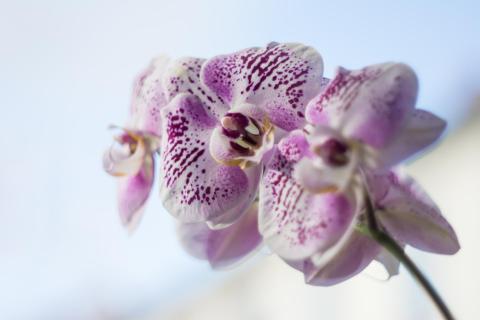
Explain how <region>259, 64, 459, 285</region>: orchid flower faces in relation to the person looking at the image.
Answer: facing the viewer and to the left of the viewer
